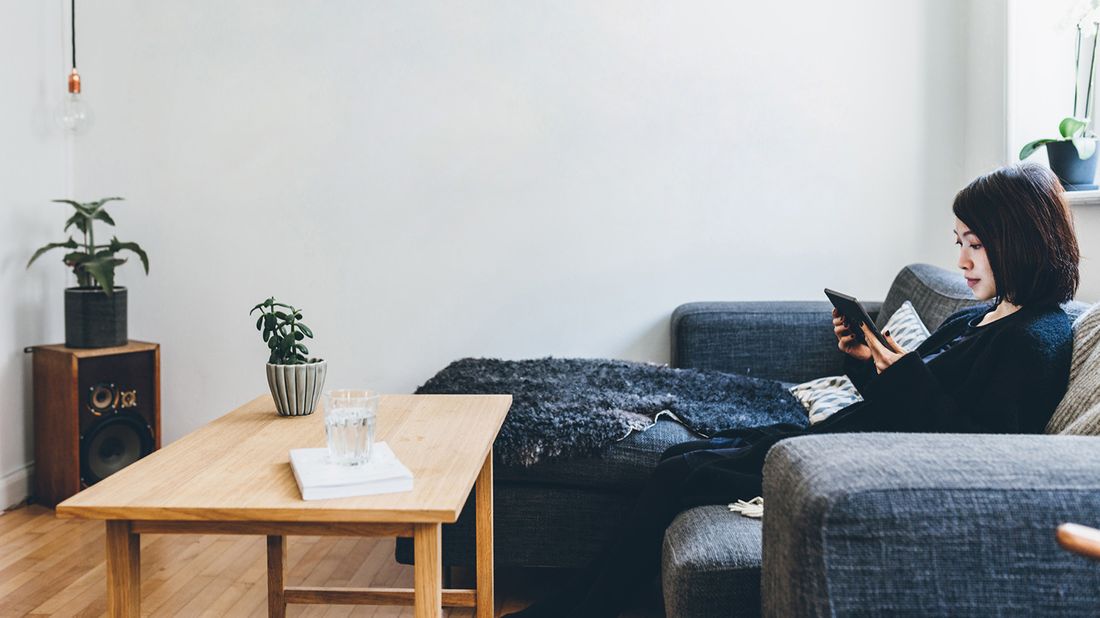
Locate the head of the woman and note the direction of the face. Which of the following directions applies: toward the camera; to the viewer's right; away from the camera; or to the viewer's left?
to the viewer's left

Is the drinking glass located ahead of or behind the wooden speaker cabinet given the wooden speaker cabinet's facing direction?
ahead

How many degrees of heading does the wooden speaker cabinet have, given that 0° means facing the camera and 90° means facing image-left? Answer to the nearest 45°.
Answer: approximately 315°

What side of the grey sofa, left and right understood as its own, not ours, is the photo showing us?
left

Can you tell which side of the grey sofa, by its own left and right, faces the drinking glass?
front

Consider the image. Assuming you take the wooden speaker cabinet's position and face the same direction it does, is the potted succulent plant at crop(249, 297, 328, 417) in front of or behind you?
in front

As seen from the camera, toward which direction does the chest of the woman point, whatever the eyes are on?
to the viewer's left
